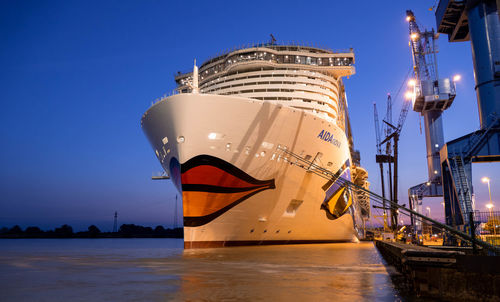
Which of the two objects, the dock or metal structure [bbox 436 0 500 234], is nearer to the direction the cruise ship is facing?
the dock

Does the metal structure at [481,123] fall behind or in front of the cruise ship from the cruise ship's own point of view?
in front

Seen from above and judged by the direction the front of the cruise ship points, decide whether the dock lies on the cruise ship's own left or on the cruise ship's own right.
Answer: on the cruise ship's own left

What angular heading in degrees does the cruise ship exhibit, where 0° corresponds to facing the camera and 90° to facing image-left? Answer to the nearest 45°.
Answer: approximately 45°
